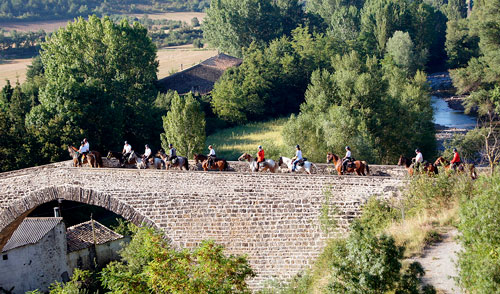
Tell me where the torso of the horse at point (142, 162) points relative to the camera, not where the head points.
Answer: to the viewer's left

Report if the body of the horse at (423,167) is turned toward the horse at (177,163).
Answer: yes

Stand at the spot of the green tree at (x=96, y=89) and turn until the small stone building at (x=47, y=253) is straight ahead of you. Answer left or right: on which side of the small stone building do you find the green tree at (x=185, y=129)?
left

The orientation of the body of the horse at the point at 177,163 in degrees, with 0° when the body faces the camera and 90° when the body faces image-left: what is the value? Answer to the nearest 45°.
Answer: approximately 90°

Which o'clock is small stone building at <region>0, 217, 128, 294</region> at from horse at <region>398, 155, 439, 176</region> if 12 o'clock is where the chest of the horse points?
The small stone building is roughly at 12 o'clock from the horse.

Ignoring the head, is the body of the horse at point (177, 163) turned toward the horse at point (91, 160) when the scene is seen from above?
yes

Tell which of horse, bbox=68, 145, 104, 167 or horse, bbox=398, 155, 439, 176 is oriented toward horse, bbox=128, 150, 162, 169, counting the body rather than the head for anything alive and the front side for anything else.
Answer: horse, bbox=398, 155, 439, 176

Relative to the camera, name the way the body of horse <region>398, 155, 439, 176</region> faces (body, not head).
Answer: to the viewer's left

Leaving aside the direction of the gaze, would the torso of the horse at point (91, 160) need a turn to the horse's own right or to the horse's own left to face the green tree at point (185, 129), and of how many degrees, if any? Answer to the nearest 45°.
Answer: approximately 135° to the horse's own right

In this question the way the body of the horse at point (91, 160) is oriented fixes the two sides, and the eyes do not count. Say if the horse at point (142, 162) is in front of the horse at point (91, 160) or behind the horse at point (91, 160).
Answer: behind

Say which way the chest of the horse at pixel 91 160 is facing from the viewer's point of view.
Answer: to the viewer's left
